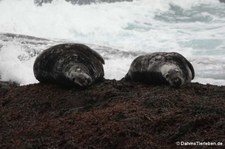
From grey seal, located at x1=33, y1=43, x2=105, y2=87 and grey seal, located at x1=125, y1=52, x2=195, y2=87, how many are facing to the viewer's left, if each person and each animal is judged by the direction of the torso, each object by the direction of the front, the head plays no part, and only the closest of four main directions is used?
0

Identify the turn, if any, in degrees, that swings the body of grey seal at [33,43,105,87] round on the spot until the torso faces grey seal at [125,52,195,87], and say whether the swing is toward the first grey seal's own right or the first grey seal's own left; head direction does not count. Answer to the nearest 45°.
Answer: approximately 45° to the first grey seal's own left

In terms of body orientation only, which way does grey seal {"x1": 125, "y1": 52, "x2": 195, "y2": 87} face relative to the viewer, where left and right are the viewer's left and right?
facing the viewer and to the right of the viewer

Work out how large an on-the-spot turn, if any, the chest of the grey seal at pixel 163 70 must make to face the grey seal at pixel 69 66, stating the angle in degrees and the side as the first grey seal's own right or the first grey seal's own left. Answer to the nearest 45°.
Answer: approximately 135° to the first grey seal's own right
